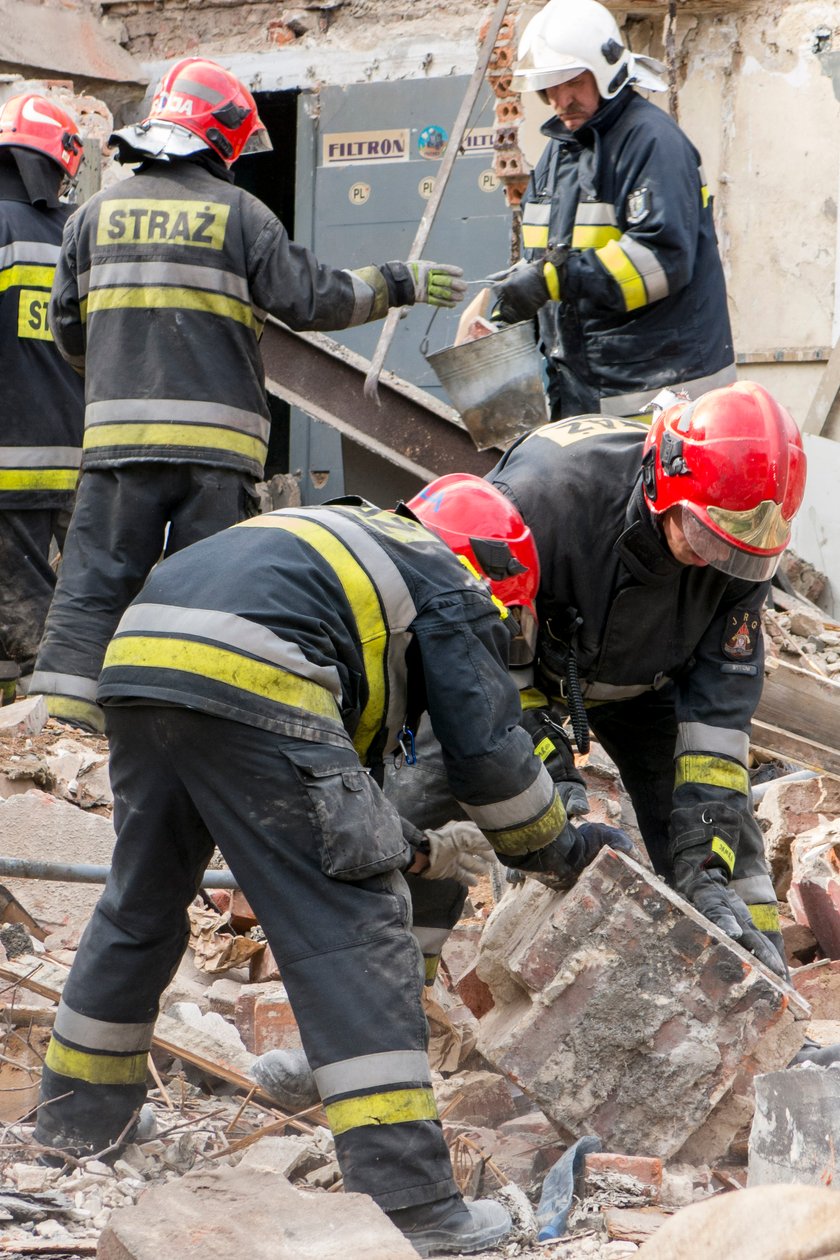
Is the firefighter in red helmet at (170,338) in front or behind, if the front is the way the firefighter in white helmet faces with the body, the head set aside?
in front

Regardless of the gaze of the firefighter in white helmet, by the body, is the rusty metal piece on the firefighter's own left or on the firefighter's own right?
on the firefighter's own right

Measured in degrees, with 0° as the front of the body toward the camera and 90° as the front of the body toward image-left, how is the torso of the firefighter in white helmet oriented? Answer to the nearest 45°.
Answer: approximately 45°

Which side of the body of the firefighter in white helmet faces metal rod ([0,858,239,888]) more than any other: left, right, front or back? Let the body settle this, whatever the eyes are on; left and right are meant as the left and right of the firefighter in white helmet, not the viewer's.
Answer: front

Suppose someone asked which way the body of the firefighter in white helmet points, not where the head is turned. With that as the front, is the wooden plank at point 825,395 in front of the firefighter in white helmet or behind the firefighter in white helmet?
behind

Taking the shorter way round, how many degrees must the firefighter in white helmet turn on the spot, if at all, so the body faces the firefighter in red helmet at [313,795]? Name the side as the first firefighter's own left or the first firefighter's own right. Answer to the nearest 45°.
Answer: approximately 45° to the first firefighter's own left

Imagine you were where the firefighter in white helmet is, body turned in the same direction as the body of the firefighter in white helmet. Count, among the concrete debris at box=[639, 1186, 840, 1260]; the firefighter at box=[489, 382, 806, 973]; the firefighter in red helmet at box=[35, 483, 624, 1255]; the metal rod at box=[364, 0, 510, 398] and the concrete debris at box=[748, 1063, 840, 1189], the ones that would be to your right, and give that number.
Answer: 1

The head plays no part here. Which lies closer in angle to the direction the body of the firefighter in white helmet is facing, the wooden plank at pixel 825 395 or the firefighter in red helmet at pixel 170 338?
the firefighter in red helmet

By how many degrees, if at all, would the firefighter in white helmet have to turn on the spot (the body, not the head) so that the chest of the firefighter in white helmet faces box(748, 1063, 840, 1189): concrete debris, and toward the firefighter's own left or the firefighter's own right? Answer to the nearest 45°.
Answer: approximately 45° to the firefighter's own left

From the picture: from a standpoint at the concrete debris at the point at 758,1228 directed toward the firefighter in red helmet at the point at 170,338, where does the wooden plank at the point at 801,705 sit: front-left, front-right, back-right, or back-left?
front-right

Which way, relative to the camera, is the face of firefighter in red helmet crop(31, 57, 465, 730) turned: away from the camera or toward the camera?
away from the camera

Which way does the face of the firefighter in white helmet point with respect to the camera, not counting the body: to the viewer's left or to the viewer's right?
to the viewer's left

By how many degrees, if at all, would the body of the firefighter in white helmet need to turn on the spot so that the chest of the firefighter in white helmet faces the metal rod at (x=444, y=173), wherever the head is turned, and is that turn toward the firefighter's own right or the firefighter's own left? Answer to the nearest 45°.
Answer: approximately 90° to the firefighter's own right

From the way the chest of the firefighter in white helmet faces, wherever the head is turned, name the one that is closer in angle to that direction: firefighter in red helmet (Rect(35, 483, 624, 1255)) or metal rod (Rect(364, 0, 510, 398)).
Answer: the firefighter in red helmet

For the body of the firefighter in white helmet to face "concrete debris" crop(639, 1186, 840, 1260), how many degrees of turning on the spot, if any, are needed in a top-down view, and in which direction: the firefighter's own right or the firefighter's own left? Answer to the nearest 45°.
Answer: approximately 45° to the firefighter's own left

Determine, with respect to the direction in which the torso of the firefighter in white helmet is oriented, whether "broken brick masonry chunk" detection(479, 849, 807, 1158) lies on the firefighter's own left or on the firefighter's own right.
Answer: on the firefighter's own left

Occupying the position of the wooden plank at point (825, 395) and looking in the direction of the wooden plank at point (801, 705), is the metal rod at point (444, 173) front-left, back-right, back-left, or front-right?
front-right

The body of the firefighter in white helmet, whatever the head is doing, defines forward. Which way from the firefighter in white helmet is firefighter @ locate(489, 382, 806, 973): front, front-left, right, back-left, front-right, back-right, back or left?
front-left
